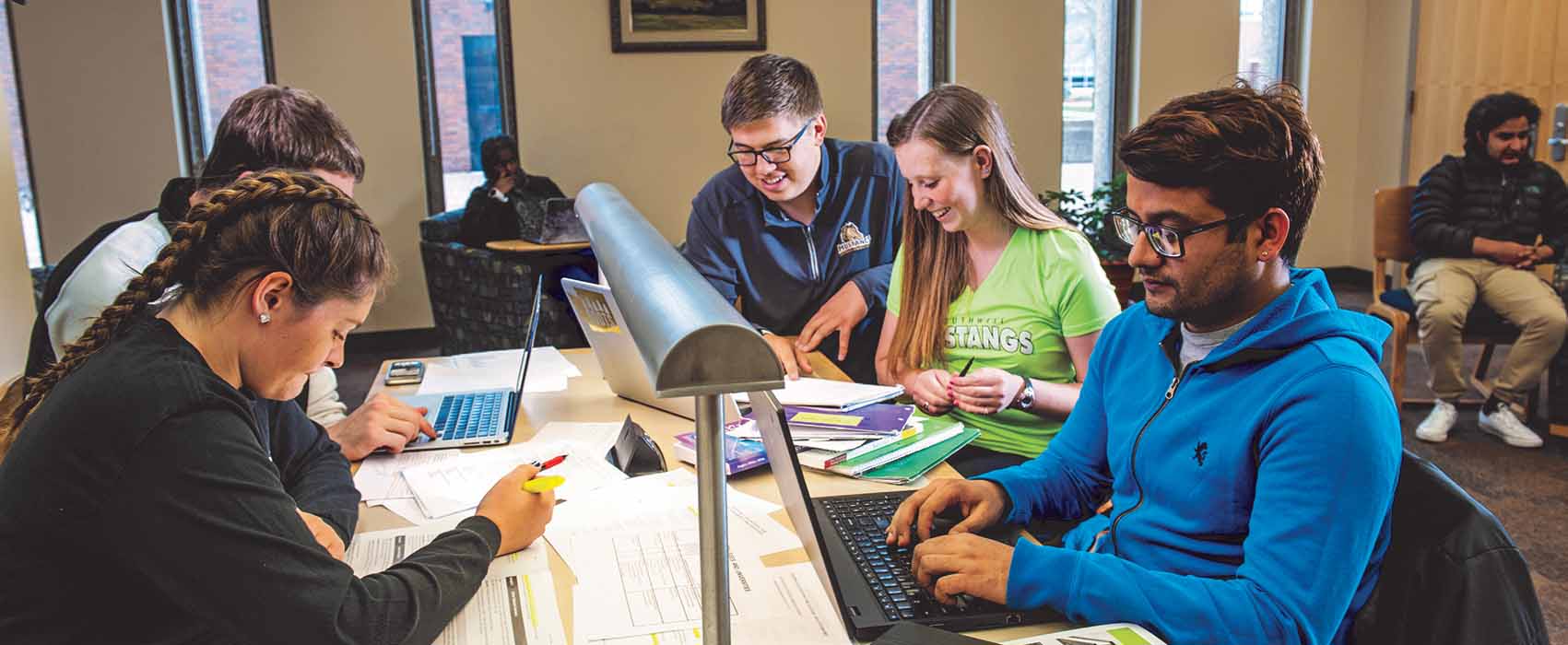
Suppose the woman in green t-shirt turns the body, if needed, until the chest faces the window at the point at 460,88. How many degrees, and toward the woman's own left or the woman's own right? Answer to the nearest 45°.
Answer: approximately 90° to the woman's own right

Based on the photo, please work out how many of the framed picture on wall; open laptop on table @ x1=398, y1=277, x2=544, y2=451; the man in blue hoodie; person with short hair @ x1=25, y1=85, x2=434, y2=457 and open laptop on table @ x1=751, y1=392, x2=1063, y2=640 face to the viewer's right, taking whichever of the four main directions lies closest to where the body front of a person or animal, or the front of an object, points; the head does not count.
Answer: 2

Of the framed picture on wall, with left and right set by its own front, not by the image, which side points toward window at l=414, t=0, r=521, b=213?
right

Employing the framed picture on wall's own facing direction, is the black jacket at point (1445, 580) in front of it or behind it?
in front

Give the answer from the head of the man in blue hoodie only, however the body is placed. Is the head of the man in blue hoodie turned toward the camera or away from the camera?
toward the camera

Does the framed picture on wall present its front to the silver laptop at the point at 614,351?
yes

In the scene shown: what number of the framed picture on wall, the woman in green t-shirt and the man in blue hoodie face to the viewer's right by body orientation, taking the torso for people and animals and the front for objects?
0

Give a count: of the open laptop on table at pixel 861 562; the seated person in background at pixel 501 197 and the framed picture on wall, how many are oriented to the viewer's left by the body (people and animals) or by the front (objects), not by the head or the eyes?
0

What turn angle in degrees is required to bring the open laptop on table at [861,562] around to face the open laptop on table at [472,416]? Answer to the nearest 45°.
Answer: approximately 135° to its left

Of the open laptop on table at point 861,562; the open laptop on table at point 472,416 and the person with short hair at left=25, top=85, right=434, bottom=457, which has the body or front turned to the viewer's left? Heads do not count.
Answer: the open laptop on table at point 472,416

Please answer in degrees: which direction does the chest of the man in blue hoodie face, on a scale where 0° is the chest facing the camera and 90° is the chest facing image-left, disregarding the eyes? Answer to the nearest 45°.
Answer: approximately 45°

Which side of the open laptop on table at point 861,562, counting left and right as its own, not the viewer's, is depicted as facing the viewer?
right

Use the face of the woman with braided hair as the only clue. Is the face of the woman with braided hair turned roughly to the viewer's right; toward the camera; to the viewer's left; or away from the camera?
to the viewer's right

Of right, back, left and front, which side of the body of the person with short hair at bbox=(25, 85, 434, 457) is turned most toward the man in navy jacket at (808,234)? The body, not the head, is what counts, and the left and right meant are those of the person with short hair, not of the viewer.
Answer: front

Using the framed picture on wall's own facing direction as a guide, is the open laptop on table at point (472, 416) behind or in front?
in front

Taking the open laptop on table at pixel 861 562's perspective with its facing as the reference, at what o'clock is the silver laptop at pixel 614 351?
The silver laptop is roughly at 8 o'clock from the open laptop on table.

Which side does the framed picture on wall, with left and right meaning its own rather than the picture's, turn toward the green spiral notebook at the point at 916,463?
front

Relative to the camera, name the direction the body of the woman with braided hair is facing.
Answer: to the viewer's right

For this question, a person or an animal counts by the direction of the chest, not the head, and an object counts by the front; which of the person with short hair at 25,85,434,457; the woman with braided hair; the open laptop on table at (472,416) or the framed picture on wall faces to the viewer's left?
the open laptop on table
